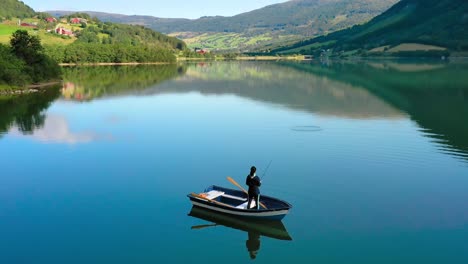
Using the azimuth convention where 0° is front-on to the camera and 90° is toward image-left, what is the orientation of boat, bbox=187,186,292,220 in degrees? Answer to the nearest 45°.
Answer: approximately 315°
